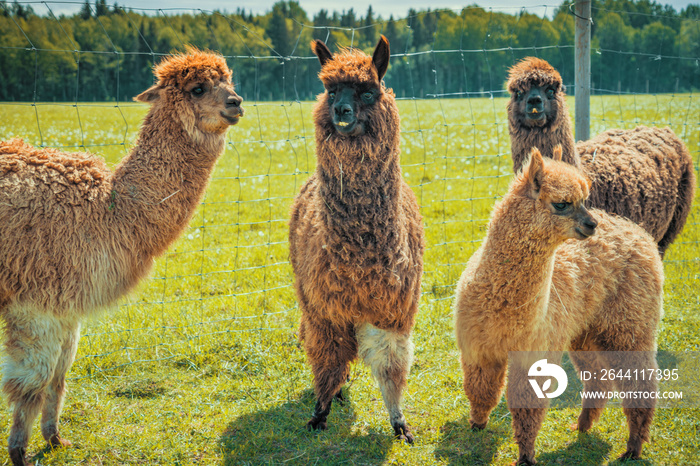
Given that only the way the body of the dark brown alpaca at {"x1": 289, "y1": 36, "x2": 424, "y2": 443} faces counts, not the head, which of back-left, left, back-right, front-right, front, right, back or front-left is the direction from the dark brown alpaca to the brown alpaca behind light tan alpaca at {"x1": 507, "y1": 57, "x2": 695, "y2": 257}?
back-left

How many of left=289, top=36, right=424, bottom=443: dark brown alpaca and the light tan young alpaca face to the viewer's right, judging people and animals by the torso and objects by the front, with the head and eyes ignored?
0

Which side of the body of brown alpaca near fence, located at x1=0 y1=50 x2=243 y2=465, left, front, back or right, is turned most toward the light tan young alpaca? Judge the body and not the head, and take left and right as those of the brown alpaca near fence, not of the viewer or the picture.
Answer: front

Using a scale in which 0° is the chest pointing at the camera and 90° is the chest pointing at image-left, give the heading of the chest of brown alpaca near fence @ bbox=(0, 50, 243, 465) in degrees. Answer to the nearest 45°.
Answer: approximately 270°

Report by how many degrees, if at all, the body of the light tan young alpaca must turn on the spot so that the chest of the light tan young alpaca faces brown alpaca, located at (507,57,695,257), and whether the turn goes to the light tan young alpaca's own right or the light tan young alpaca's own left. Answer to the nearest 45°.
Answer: approximately 135° to the light tan young alpaca's own right

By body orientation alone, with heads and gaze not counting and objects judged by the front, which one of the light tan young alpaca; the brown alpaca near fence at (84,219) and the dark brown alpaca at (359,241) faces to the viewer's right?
the brown alpaca near fence

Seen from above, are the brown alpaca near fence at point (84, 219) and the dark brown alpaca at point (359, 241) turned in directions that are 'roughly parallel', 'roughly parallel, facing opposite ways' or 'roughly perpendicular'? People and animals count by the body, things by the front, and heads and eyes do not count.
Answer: roughly perpendicular

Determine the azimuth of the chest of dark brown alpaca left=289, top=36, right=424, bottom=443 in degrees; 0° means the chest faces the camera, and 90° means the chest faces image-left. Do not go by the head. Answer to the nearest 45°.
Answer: approximately 0°

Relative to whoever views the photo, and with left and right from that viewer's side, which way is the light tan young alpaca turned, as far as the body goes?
facing the viewer and to the left of the viewer

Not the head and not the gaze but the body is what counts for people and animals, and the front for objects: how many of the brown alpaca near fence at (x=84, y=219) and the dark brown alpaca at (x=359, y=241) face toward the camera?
1

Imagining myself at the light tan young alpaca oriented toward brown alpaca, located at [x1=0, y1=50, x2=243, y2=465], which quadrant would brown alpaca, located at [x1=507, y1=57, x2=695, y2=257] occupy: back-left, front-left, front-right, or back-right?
back-right
